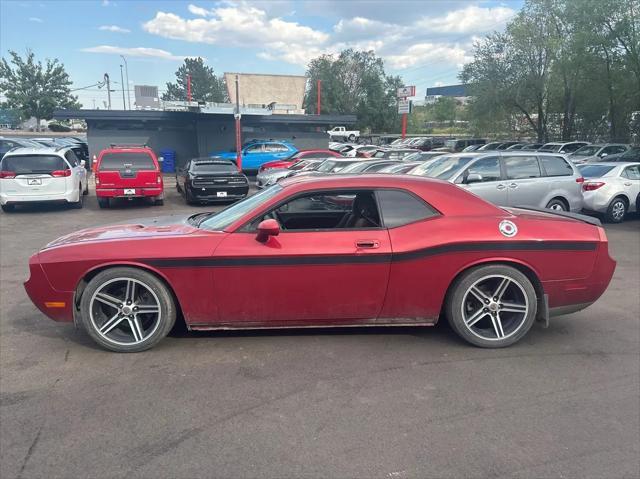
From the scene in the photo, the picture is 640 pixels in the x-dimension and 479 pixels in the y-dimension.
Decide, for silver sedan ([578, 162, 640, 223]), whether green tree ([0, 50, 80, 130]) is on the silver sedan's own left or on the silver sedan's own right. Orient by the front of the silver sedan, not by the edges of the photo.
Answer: on the silver sedan's own left

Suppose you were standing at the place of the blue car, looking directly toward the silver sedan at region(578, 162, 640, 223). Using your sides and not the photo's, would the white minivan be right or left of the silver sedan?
right

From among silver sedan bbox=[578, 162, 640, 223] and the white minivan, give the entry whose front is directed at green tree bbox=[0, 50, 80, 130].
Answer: the white minivan

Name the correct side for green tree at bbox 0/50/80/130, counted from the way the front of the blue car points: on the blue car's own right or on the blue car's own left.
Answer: on the blue car's own right

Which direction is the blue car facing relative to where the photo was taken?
to the viewer's left

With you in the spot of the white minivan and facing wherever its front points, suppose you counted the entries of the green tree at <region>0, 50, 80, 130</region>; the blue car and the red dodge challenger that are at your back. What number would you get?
1

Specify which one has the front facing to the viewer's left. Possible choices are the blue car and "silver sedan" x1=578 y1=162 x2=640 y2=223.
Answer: the blue car

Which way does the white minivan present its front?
away from the camera

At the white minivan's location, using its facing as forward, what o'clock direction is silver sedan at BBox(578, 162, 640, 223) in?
The silver sedan is roughly at 4 o'clock from the white minivan.

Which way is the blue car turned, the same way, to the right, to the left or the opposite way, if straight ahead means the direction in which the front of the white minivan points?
to the left

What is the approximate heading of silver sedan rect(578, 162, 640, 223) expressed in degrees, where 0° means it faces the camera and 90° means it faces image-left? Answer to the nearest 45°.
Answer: approximately 225°

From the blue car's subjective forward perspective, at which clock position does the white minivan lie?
The white minivan is roughly at 10 o'clock from the blue car.

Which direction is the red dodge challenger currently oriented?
to the viewer's left

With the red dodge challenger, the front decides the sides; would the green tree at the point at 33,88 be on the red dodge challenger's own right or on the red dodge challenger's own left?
on the red dodge challenger's own right

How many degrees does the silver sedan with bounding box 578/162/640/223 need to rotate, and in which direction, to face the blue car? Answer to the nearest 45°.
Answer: approximately 90° to its left

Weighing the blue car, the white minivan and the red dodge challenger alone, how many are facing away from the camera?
1
